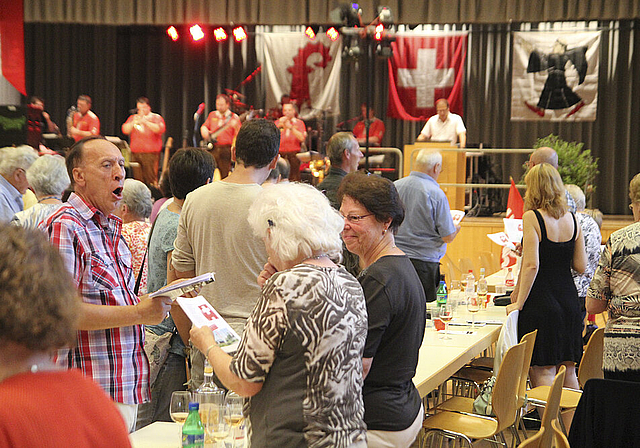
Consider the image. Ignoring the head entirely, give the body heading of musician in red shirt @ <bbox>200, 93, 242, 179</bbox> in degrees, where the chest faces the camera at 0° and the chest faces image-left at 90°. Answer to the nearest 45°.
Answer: approximately 0°

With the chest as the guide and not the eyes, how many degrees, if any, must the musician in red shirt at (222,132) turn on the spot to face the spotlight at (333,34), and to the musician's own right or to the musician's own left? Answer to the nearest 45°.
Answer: approximately 135° to the musician's own left

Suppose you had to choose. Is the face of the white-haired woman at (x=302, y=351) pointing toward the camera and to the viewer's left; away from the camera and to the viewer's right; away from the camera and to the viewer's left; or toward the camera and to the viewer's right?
away from the camera and to the viewer's left

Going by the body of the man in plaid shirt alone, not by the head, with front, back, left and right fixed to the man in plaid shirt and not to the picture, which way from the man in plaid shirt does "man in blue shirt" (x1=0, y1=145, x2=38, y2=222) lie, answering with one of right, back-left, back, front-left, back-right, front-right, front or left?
back-left

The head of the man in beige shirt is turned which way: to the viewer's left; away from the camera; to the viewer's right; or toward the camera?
away from the camera

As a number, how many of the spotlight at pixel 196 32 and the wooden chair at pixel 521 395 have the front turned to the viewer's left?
1

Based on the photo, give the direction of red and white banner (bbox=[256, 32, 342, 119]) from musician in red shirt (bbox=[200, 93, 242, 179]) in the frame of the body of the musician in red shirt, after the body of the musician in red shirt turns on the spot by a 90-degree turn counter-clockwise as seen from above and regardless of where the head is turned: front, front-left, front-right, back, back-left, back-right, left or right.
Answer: front-left

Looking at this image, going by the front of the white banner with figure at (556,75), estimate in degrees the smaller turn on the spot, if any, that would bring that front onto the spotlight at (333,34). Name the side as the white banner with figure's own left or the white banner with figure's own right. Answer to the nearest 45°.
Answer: approximately 90° to the white banner with figure's own right
